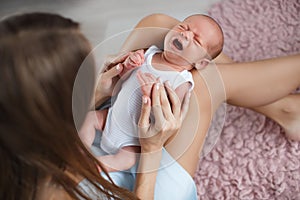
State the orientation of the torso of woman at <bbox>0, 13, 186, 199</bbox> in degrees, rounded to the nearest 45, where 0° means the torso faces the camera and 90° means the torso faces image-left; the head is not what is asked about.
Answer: approximately 225°
